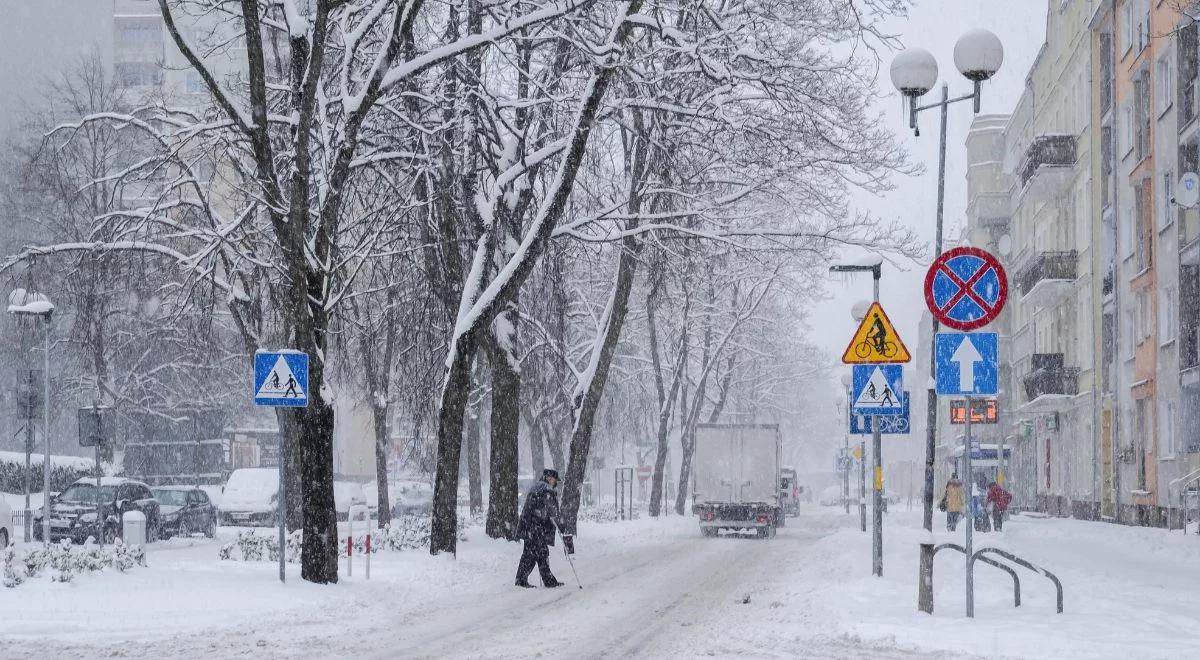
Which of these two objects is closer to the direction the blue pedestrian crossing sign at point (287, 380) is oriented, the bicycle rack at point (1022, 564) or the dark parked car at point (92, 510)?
the bicycle rack

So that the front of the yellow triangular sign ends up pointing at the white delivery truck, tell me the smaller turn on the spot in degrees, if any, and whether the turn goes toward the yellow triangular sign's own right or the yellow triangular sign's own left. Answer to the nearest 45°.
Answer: approximately 180°

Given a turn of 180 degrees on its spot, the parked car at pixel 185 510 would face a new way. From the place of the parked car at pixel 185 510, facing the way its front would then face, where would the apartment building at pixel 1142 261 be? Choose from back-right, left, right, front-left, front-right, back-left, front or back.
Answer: front-right

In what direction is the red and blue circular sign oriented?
toward the camera

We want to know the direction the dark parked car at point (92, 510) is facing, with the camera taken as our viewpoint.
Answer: facing the viewer and to the left of the viewer

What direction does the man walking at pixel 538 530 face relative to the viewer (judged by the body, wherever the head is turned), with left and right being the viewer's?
facing to the right of the viewer

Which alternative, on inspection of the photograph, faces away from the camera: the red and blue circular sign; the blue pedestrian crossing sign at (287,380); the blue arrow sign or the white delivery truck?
the white delivery truck

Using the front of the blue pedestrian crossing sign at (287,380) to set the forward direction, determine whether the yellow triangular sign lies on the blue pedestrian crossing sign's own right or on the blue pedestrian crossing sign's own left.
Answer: on the blue pedestrian crossing sign's own left

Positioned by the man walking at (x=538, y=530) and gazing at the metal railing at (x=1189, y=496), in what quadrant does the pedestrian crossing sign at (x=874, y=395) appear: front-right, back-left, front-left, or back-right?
front-right

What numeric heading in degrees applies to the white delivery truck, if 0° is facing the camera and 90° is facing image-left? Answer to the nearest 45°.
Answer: approximately 180°

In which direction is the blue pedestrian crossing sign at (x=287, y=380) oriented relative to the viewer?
toward the camera

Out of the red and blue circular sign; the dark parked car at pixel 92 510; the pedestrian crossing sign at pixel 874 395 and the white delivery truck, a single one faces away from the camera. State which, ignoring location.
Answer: the white delivery truck

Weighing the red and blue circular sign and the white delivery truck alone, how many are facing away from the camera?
1
